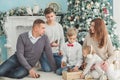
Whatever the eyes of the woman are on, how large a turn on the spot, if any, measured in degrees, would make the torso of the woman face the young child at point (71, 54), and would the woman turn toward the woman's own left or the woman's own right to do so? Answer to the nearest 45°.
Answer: approximately 45° to the woman's own right

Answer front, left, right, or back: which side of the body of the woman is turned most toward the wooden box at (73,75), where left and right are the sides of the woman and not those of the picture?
front

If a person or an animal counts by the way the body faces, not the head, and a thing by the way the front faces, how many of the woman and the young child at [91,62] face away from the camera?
0

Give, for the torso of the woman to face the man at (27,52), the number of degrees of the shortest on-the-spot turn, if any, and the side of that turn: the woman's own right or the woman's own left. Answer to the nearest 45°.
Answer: approximately 45° to the woman's own right
